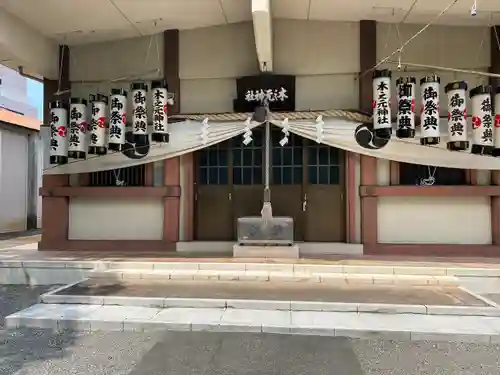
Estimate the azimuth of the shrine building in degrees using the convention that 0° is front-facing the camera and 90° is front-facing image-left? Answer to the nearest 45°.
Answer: approximately 0°
